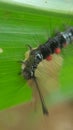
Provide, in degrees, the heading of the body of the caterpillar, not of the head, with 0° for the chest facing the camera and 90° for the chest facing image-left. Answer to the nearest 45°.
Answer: approximately 90°
